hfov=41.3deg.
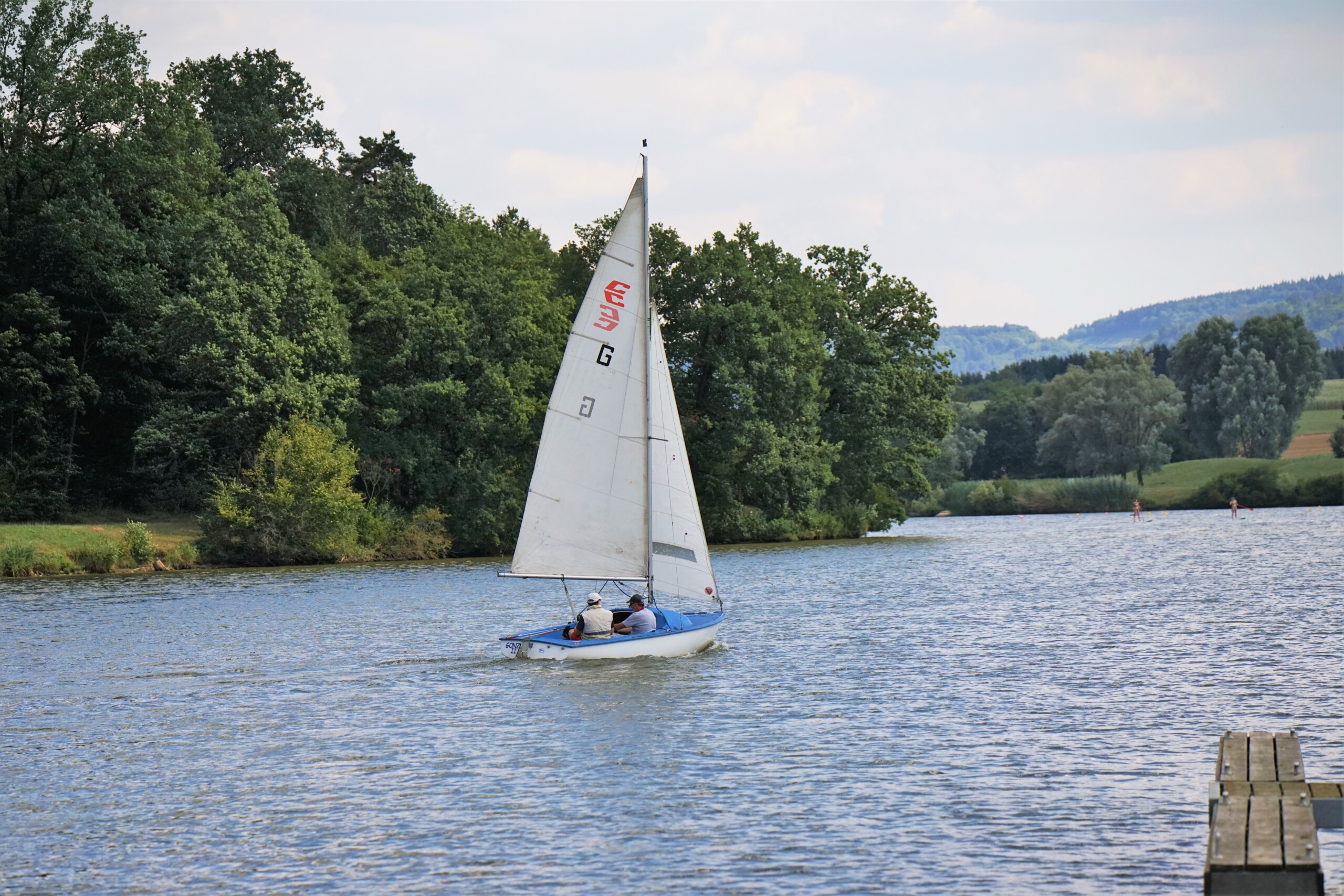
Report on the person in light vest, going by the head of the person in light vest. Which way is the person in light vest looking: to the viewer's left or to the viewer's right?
to the viewer's right

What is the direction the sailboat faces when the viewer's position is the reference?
facing away from the viewer and to the right of the viewer

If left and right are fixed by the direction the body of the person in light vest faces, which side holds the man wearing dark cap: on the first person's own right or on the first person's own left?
on the first person's own right

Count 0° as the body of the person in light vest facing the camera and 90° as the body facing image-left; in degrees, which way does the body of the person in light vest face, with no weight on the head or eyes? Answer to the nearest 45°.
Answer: approximately 180°
